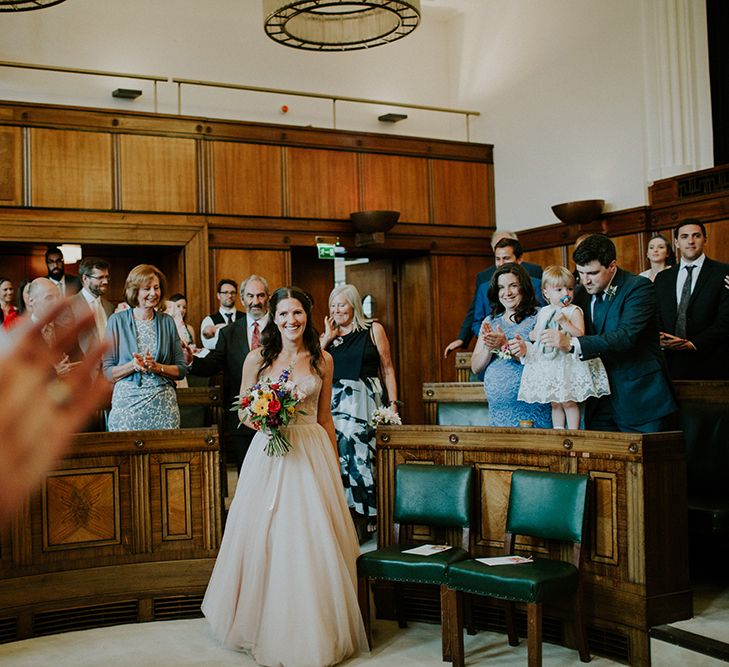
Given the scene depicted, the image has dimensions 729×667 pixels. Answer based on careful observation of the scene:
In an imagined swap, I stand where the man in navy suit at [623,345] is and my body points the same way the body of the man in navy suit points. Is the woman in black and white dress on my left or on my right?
on my right

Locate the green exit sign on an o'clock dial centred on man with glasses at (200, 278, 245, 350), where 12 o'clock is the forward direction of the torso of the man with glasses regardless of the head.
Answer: The green exit sign is roughly at 7 o'clock from the man with glasses.

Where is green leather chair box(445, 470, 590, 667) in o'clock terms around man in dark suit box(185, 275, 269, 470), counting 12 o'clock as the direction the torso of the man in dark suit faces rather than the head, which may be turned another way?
The green leather chair is roughly at 11 o'clock from the man in dark suit.

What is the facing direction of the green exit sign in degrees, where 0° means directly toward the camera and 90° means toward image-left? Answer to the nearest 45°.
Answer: approximately 0°

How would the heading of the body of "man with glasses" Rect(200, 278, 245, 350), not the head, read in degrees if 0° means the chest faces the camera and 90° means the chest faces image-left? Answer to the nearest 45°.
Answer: approximately 0°

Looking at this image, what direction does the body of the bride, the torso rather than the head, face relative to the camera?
toward the camera

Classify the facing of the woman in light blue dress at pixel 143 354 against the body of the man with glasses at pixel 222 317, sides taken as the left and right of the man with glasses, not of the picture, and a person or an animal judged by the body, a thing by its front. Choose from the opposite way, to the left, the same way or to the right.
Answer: the same way

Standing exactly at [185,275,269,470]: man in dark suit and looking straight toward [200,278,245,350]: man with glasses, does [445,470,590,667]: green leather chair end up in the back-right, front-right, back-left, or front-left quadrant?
back-right

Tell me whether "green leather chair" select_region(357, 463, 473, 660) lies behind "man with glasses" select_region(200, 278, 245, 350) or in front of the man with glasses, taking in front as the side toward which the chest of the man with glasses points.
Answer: in front

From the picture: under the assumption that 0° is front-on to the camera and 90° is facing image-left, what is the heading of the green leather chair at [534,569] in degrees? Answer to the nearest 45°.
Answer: approximately 45°

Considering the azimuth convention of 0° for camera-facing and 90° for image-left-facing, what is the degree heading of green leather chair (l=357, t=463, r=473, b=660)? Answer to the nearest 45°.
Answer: approximately 45°

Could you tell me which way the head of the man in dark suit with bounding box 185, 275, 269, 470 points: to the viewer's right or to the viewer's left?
to the viewer's right

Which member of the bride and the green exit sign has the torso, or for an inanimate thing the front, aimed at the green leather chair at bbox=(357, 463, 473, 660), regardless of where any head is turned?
the green exit sign

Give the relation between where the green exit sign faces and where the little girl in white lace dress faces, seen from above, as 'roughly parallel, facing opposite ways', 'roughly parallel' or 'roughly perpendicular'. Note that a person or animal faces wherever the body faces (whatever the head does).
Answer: roughly parallel

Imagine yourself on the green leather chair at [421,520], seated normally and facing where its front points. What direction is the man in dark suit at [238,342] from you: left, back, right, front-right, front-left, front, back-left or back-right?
right

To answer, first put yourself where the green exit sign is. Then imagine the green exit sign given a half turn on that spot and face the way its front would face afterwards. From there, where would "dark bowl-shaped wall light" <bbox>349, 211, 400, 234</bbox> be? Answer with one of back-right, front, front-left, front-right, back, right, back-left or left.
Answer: right

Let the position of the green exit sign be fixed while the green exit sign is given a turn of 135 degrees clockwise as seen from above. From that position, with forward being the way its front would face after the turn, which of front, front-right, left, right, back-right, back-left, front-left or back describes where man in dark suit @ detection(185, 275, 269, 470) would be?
back-left
